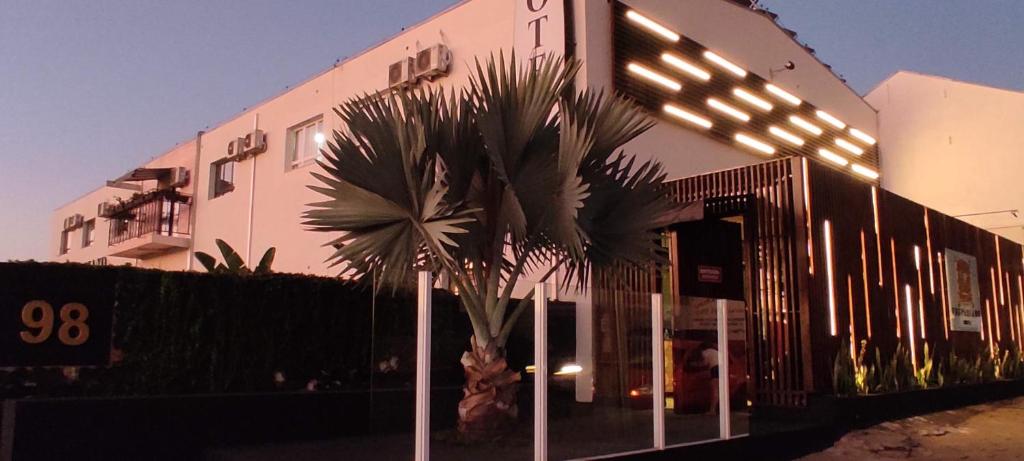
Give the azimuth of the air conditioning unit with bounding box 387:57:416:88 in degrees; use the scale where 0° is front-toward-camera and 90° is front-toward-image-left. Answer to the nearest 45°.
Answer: approximately 45°

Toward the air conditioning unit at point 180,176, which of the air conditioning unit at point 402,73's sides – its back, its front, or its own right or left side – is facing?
right

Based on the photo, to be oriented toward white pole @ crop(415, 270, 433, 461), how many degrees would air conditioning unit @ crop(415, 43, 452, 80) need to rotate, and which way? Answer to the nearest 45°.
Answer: approximately 45° to its left

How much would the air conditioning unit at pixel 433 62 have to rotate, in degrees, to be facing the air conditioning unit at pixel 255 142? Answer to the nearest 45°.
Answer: approximately 90° to its right

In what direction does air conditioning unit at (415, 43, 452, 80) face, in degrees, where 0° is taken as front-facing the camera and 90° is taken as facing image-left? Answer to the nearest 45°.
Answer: approximately 45°

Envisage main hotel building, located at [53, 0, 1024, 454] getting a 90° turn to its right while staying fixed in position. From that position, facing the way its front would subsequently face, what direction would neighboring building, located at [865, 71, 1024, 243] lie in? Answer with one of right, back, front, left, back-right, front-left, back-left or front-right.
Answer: back

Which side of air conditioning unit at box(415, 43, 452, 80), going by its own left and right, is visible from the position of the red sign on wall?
left

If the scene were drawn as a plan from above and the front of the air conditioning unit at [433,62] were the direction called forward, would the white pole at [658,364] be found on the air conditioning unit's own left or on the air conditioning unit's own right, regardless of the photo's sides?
on the air conditioning unit's own left

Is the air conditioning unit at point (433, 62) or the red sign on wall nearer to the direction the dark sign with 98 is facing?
the red sign on wall

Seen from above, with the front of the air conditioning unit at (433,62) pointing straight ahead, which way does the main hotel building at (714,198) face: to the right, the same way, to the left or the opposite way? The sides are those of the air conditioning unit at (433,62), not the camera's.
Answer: to the left

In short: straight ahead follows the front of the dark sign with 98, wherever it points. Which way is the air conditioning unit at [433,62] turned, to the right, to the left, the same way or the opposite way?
to the right

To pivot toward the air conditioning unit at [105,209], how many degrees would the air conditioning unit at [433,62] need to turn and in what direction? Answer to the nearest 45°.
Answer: approximately 90° to its right
